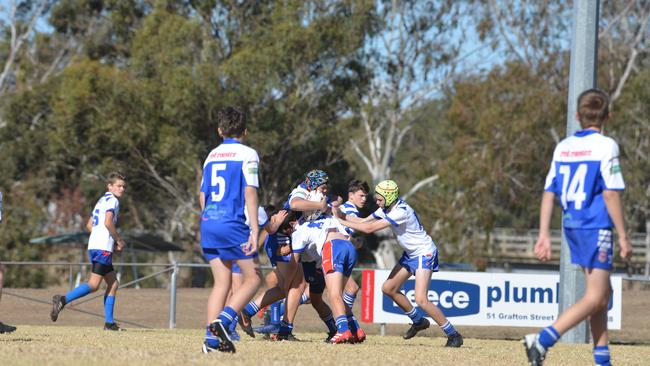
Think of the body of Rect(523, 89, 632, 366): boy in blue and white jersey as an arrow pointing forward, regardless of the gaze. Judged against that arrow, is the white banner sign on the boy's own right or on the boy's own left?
on the boy's own left

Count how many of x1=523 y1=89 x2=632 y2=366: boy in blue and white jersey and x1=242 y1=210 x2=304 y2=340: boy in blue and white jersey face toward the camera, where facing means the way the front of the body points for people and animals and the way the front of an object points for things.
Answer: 0

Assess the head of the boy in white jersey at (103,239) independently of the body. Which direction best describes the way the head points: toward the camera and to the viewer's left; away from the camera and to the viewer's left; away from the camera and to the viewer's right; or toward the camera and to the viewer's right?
toward the camera and to the viewer's right

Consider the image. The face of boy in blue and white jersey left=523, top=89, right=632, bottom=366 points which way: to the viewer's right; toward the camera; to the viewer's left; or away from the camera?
away from the camera

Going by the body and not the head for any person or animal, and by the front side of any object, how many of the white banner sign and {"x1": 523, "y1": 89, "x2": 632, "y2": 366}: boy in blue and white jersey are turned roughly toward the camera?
1

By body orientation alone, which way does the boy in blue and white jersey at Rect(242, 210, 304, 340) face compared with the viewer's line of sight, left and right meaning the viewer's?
facing to the right of the viewer

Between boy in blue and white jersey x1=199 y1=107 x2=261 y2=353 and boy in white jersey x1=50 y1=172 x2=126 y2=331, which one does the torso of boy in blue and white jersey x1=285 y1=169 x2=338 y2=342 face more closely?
the boy in blue and white jersey

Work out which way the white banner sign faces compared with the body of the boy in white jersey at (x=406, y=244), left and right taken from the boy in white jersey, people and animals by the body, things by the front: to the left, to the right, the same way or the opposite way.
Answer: to the left

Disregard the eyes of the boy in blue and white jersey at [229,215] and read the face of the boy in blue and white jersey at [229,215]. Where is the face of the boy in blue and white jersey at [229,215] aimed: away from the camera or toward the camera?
away from the camera

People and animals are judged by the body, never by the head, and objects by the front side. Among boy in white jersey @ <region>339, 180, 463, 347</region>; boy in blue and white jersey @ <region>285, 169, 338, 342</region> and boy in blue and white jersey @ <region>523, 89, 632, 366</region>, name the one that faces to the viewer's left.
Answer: the boy in white jersey

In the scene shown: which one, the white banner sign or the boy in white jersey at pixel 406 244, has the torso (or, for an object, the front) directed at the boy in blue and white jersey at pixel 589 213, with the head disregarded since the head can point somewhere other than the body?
the white banner sign

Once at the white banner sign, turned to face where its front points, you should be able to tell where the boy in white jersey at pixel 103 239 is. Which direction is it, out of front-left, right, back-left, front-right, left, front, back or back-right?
front-right

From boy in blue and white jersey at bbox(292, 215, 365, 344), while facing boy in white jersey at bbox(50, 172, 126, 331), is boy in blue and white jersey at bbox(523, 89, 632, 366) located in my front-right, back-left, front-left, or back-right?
back-left

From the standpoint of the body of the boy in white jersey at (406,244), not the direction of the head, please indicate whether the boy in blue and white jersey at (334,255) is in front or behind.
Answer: in front
